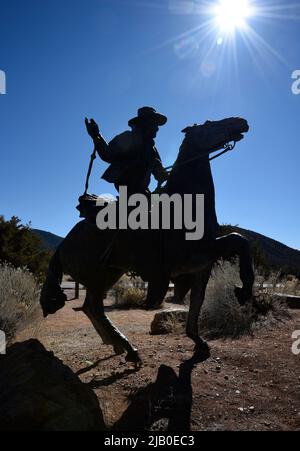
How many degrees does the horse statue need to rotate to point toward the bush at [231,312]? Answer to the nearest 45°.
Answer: approximately 45° to its left

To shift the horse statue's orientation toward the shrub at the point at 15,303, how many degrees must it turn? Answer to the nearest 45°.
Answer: approximately 135° to its left

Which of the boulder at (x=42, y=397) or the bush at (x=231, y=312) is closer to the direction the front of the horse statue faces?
the bush

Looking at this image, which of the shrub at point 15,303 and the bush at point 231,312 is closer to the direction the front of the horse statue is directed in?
the bush

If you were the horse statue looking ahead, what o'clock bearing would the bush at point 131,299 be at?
The bush is roughly at 9 o'clock from the horse statue.

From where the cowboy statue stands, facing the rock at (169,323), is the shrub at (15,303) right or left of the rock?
left

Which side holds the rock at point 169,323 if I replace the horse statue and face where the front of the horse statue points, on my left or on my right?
on my left

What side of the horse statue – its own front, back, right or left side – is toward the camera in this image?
right

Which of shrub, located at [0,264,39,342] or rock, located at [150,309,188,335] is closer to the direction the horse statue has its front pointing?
the rock

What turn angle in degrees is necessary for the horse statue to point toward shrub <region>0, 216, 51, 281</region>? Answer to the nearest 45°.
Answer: approximately 135° to its left
